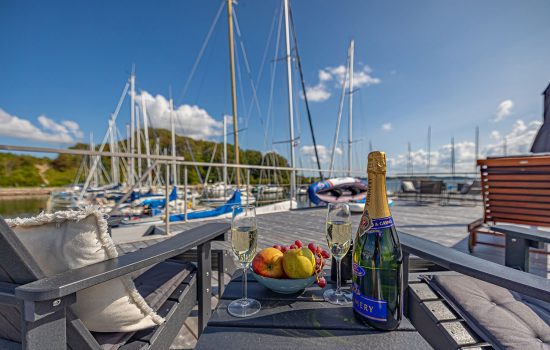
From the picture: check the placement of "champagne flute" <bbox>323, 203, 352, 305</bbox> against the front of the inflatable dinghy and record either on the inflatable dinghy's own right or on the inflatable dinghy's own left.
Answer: on the inflatable dinghy's own left

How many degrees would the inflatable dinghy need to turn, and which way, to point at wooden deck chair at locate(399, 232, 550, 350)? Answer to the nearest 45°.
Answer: approximately 90° to its left

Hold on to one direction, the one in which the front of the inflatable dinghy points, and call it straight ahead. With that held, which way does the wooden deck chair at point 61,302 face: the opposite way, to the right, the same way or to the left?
to the right

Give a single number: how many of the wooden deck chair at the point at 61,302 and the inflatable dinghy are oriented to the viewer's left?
1

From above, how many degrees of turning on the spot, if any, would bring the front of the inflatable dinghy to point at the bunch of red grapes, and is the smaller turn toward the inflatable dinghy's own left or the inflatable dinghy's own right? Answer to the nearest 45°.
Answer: approximately 90° to the inflatable dinghy's own left

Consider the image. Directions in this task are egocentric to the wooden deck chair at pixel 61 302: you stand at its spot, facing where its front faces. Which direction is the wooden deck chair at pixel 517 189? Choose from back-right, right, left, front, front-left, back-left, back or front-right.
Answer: front-right

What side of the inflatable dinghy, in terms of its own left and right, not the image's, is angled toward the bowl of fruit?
left

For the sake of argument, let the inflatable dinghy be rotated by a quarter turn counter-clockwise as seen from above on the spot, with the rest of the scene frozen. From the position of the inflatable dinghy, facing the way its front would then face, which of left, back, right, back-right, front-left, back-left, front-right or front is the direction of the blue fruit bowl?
front

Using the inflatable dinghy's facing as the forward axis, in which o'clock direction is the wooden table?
The wooden table is roughly at 9 o'clock from the inflatable dinghy.

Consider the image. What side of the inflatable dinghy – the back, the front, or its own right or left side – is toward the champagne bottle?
left

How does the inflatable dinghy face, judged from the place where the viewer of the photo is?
facing to the left of the viewer

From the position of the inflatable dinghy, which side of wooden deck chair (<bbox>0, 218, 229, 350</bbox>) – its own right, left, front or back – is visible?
front
